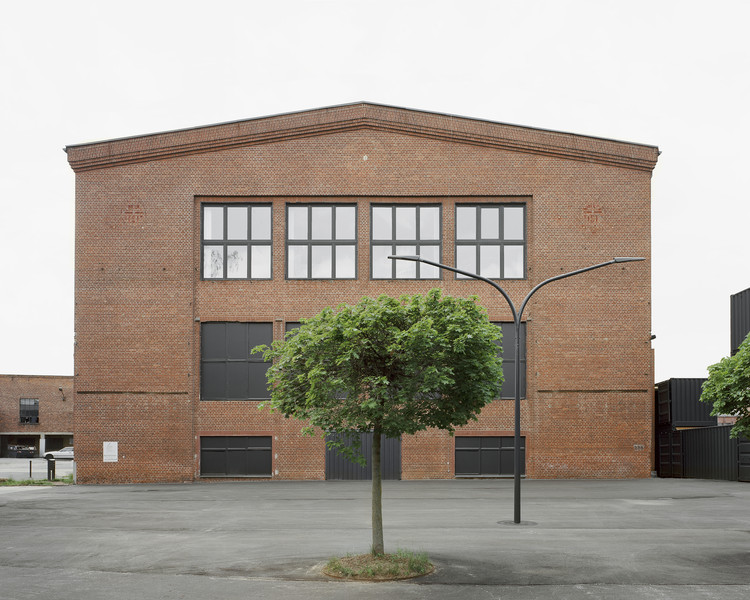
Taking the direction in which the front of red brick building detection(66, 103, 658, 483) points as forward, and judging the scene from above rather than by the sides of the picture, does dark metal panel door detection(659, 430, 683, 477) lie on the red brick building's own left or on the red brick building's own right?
on the red brick building's own left

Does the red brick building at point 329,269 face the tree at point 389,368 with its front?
yes

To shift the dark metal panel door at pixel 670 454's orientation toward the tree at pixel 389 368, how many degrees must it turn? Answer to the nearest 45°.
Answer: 0° — it already faces it

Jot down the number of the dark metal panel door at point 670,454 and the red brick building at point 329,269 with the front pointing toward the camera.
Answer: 2

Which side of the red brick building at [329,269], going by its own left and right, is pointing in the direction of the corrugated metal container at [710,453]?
left
